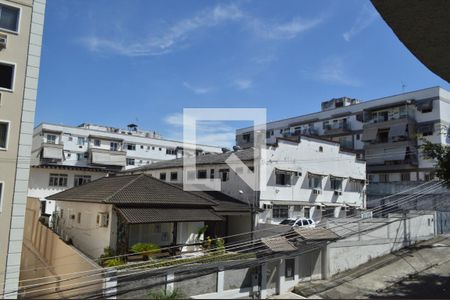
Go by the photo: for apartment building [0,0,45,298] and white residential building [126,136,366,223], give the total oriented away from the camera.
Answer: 0

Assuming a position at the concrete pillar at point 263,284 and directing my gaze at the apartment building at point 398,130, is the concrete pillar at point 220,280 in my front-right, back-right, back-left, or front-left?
back-left

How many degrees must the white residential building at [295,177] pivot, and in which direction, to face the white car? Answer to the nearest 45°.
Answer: approximately 45° to its right

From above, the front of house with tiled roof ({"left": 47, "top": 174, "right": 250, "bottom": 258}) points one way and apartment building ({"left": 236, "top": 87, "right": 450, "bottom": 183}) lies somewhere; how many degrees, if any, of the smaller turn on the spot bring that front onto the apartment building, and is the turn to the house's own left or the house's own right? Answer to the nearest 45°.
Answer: approximately 90° to the house's own left

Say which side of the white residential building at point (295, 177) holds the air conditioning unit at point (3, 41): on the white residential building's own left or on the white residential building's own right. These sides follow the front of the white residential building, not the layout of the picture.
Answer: on the white residential building's own right

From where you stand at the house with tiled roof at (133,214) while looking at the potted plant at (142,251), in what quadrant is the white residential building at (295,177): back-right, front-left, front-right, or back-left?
back-left

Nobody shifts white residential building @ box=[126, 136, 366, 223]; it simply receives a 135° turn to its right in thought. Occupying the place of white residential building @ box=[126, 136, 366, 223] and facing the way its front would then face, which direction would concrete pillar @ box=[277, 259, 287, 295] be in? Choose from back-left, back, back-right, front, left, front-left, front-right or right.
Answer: left

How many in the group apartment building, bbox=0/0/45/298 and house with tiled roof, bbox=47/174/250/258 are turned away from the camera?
0

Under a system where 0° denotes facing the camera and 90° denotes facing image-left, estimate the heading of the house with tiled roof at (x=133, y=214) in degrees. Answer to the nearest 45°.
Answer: approximately 315°

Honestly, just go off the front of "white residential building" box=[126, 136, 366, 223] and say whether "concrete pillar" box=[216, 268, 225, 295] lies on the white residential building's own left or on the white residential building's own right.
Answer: on the white residential building's own right

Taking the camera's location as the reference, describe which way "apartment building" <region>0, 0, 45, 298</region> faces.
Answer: facing the viewer and to the right of the viewer

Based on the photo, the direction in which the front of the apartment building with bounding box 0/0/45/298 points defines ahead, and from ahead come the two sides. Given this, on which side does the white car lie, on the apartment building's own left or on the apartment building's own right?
on the apartment building's own left

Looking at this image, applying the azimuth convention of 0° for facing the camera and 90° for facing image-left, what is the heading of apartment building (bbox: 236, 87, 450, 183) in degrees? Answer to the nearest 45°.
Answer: approximately 45°

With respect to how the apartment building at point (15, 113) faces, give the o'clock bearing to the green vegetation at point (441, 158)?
The green vegetation is roughly at 11 o'clock from the apartment building.

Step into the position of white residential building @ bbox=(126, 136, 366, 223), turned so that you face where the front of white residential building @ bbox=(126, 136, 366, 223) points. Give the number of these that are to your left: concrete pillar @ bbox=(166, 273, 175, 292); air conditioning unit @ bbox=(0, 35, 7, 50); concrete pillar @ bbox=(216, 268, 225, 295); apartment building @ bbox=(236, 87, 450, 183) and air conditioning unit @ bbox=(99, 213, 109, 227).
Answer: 1
